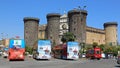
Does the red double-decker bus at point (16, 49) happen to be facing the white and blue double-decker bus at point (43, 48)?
no

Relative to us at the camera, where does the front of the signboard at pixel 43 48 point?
facing the viewer
